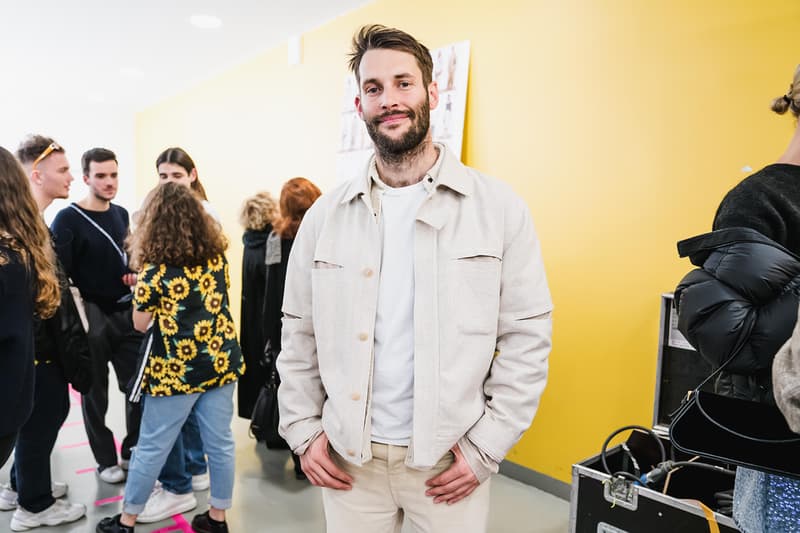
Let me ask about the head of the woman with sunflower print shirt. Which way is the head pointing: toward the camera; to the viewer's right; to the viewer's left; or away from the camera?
away from the camera

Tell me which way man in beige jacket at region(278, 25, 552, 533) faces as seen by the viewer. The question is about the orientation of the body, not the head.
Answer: toward the camera

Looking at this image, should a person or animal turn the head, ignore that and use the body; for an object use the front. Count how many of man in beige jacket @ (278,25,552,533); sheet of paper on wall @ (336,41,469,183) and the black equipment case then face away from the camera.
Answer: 0

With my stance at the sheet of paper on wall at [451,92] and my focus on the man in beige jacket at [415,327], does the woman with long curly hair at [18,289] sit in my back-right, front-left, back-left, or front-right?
front-right

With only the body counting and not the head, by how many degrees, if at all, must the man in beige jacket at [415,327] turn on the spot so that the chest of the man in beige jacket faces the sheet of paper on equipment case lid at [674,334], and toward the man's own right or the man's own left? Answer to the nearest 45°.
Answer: approximately 135° to the man's own left

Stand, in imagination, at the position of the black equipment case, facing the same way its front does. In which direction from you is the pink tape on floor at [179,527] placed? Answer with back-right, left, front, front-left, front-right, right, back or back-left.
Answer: front-right

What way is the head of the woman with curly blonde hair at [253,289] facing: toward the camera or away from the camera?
away from the camera

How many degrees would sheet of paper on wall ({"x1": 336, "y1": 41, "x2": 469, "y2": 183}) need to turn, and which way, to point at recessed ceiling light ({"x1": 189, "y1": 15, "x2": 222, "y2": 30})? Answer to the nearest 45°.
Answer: approximately 90° to its right

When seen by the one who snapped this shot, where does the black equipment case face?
facing the viewer and to the left of the viewer

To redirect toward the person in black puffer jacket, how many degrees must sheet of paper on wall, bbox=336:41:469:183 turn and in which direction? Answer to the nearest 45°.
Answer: approximately 45° to its left

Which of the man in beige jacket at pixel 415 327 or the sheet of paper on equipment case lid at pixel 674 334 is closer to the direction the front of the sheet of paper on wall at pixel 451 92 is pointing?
the man in beige jacket

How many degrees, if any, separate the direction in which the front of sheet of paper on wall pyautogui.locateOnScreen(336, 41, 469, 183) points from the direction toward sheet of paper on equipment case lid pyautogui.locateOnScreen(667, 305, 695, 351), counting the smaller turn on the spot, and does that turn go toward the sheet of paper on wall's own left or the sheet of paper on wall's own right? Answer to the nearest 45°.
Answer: approximately 90° to the sheet of paper on wall's own left
